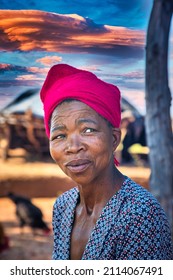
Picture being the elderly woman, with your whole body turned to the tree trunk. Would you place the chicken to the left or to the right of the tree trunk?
left

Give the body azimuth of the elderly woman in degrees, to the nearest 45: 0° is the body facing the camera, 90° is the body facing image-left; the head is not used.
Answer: approximately 45°

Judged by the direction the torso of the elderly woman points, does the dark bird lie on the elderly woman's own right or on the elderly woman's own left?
on the elderly woman's own right

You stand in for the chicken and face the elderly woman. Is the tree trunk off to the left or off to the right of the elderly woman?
left

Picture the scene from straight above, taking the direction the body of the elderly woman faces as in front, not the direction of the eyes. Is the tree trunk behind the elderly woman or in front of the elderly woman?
behind
